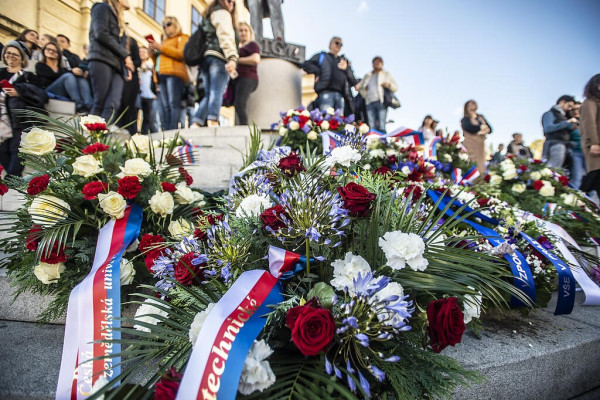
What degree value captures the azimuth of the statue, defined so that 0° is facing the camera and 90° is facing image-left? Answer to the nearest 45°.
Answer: approximately 0°

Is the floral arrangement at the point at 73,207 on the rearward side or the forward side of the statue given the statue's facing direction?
on the forward side

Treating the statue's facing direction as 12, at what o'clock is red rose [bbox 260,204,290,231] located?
The red rose is roughly at 12 o'clock from the statue.

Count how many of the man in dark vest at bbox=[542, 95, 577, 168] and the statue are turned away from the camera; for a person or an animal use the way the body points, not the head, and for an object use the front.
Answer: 0

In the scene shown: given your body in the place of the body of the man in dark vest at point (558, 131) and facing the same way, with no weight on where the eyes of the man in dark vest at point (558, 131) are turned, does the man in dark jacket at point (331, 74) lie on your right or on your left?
on your right

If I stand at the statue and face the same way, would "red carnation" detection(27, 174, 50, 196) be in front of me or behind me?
in front

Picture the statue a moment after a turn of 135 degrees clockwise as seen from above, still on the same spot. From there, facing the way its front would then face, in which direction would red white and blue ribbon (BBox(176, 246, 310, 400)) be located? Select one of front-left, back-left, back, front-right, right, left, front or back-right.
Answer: back-left

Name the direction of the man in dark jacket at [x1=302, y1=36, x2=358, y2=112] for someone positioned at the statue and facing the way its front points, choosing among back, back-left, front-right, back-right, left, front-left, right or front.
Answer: front-left

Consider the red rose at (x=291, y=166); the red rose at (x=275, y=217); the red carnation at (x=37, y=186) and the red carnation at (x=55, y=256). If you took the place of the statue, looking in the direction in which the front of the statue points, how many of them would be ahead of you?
4

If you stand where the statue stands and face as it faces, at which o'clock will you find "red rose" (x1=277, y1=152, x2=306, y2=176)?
The red rose is roughly at 12 o'clock from the statue.

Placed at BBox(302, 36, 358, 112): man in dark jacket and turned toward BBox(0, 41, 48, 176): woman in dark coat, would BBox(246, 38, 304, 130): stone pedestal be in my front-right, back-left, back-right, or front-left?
front-right
